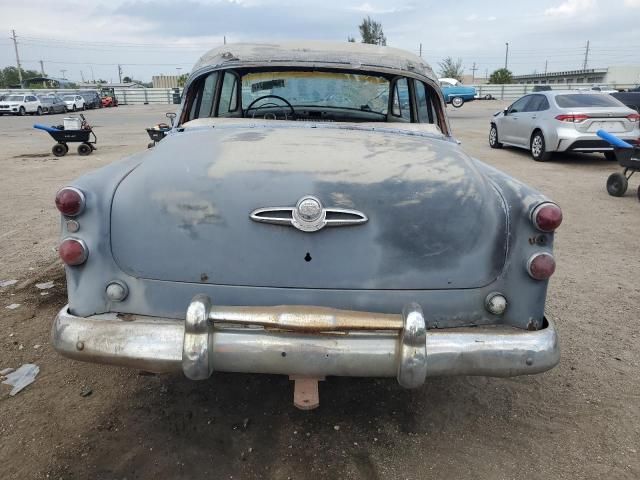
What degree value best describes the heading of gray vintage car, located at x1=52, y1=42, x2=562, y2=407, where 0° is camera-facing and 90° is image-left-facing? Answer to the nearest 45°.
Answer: approximately 180°

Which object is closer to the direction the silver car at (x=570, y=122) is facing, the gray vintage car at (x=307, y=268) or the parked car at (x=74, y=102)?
the parked car

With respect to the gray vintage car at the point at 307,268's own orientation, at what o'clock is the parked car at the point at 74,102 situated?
The parked car is roughly at 11 o'clock from the gray vintage car.

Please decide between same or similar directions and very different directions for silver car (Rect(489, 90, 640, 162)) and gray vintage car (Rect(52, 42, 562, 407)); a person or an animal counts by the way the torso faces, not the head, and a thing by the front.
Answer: same or similar directions

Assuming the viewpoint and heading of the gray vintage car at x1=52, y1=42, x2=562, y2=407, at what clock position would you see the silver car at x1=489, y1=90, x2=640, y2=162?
The silver car is roughly at 1 o'clock from the gray vintage car.

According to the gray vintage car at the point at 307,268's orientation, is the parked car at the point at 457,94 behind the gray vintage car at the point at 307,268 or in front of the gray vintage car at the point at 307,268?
in front

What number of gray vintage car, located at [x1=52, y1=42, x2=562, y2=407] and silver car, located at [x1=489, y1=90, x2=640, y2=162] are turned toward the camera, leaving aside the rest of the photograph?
0

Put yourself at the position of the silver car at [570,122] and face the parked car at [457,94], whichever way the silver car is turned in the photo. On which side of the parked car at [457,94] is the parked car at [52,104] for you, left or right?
left

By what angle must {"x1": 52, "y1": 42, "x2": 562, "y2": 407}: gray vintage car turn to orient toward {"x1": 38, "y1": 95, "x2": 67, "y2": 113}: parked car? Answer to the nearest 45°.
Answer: approximately 45° to its left

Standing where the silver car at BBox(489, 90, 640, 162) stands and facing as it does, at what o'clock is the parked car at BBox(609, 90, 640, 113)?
The parked car is roughly at 2 o'clock from the silver car.

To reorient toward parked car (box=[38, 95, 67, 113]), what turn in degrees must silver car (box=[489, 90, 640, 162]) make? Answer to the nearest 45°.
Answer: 0° — it already faces it

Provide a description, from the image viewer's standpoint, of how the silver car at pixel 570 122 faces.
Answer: facing away from the viewer and to the left of the viewer
